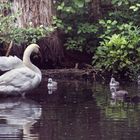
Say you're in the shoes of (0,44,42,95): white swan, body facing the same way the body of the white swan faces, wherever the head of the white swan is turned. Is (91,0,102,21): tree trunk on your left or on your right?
on your left

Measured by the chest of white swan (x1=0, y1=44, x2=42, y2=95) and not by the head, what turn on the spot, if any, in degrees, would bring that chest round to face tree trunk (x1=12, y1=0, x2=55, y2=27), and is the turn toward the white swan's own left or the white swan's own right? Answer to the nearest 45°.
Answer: approximately 90° to the white swan's own left

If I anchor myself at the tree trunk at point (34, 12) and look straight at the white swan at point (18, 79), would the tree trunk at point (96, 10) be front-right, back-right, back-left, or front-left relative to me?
back-left

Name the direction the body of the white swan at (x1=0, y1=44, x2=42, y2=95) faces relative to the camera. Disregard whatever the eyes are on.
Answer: to the viewer's right
